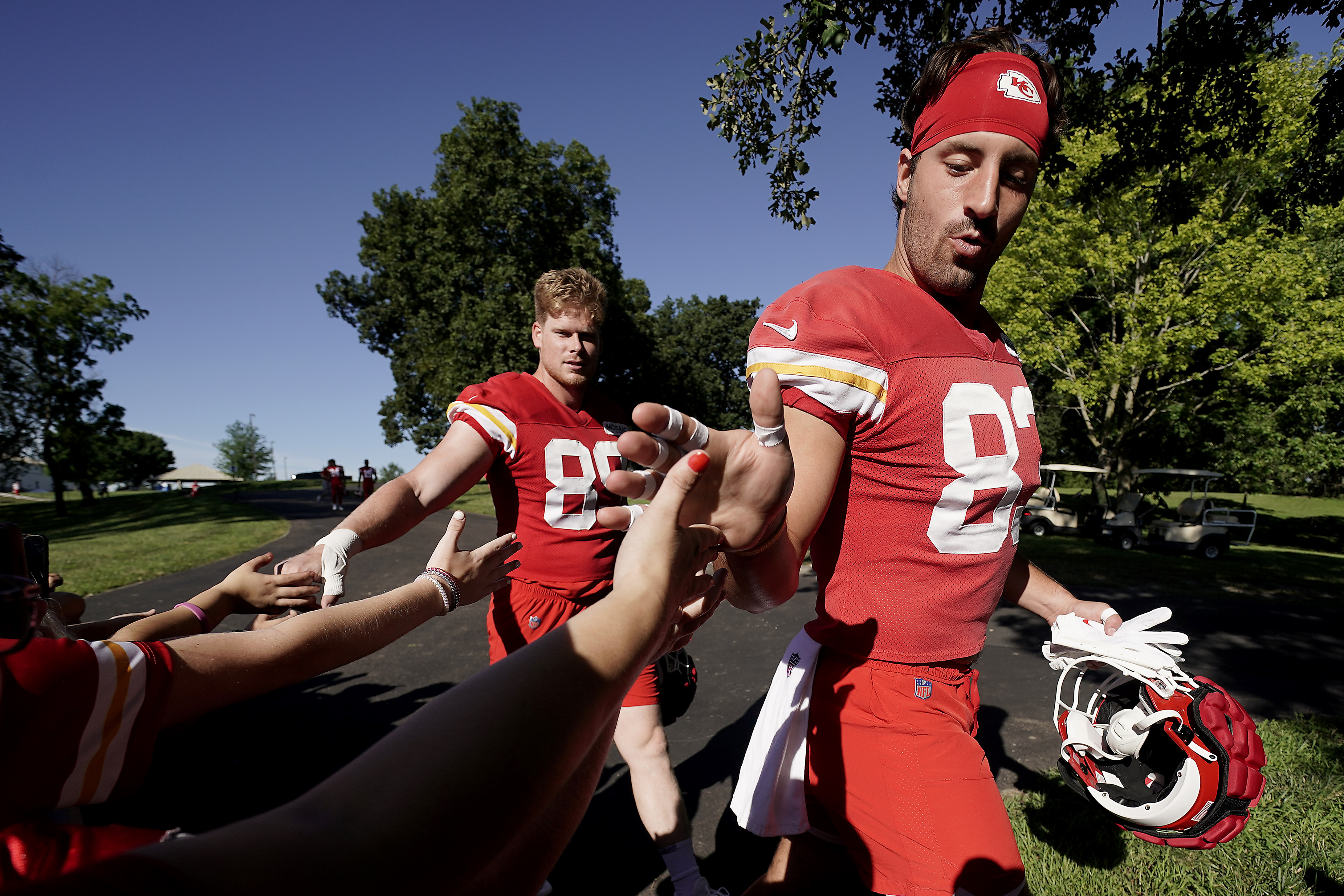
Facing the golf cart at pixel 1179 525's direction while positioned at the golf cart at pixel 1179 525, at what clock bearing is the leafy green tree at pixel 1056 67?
The leafy green tree is roughly at 9 o'clock from the golf cart.

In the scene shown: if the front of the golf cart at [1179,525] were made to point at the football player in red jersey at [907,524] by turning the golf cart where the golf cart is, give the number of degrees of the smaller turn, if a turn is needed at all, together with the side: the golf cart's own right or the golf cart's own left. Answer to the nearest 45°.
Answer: approximately 90° to the golf cart's own left

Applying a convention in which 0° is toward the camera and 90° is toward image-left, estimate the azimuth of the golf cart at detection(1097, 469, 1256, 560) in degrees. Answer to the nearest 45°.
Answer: approximately 90°

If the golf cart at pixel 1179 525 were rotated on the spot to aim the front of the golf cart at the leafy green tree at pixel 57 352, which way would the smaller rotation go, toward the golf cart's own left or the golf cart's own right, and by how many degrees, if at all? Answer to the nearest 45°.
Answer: approximately 45° to the golf cart's own left

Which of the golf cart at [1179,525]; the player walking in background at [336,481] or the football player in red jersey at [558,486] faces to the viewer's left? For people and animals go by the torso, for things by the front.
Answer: the golf cart

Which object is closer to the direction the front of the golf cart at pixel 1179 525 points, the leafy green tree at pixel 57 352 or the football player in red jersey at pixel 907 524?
the leafy green tree

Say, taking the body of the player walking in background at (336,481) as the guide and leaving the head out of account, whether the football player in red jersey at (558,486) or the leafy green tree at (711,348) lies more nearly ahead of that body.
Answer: the football player in red jersey

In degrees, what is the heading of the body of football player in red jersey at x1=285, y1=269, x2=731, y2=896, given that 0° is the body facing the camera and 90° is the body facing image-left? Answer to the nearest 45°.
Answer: approximately 315°

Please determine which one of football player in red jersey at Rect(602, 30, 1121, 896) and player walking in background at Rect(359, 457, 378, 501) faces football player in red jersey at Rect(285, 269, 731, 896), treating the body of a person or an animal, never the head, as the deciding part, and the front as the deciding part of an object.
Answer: the player walking in background
